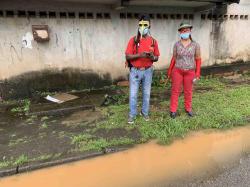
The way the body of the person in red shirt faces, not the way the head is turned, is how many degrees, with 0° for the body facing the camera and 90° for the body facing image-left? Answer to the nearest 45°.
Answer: approximately 0°
